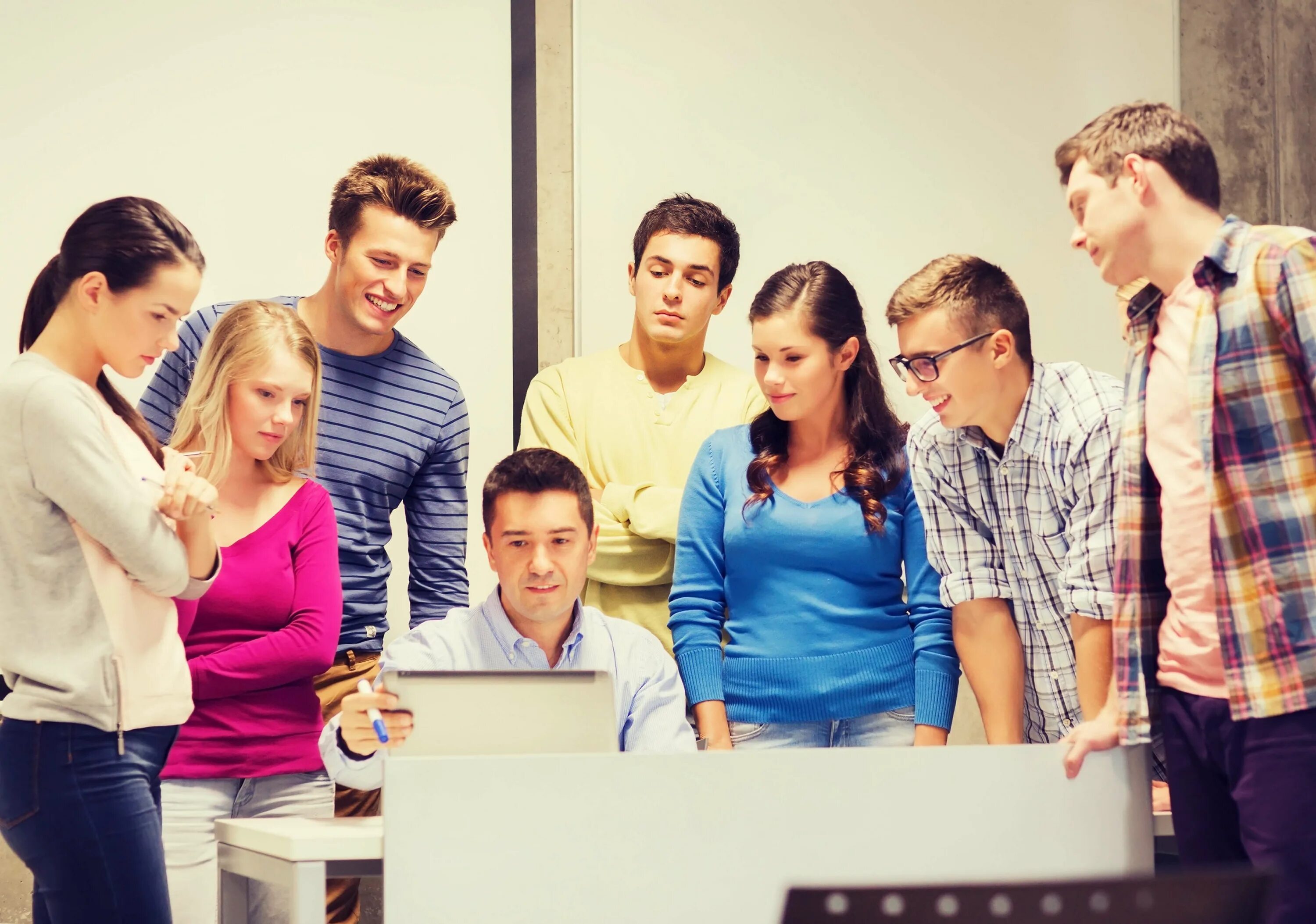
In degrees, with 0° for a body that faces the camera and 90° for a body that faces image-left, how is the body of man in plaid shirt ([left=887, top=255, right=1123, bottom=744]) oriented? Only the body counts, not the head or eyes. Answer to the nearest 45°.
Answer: approximately 45°

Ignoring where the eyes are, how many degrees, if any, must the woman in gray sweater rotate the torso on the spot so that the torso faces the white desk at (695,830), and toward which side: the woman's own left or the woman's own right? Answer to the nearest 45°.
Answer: approximately 45° to the woman's own right

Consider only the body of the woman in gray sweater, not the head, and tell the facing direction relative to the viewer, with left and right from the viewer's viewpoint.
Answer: facing to the right of the viewer

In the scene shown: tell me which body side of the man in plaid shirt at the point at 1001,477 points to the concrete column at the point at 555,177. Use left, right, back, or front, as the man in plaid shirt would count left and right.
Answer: right

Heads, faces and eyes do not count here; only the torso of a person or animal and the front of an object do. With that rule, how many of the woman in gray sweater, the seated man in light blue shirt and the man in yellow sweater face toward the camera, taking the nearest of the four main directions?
2

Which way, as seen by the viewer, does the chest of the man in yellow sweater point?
toward the camera

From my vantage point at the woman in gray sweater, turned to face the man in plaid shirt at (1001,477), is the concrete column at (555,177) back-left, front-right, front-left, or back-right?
front-left

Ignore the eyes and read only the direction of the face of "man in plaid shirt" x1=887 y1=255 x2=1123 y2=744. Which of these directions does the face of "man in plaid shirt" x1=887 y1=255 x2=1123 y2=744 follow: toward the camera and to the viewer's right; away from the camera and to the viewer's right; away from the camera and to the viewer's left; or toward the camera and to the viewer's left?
toward the camera and to the viewer's left

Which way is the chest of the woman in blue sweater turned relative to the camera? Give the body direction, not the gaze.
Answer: toward the camera

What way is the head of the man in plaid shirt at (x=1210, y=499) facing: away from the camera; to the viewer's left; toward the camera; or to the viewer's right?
to the viewer's left

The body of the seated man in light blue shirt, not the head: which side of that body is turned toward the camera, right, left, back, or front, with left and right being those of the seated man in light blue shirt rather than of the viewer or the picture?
front

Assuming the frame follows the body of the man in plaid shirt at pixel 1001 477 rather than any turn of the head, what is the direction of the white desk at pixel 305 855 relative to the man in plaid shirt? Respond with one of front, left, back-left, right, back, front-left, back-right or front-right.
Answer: front

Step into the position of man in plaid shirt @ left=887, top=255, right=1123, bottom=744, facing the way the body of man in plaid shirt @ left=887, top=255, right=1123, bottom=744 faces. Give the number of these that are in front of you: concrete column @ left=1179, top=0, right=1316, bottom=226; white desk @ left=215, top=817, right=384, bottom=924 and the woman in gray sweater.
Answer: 2

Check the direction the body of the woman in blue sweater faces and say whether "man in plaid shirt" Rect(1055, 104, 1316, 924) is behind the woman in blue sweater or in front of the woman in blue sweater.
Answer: in front

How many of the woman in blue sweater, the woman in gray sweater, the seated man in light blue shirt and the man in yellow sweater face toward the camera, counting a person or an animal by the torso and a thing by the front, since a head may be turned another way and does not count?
3
